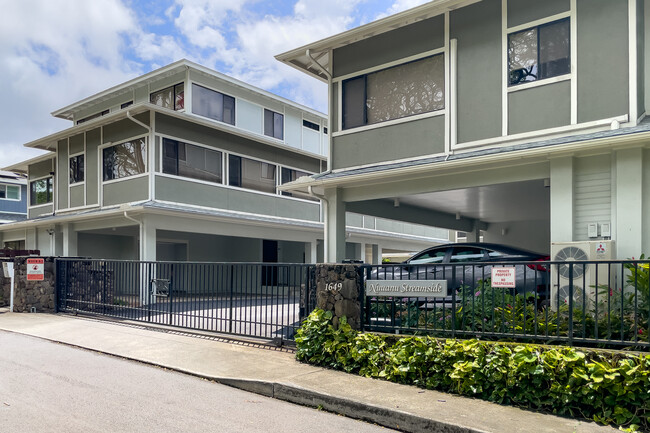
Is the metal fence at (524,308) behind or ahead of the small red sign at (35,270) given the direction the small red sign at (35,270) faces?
ahead

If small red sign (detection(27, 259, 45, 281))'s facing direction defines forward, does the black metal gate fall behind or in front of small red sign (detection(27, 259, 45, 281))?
in front

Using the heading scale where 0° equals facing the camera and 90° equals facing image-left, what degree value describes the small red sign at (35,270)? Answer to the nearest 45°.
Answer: approximately 0°

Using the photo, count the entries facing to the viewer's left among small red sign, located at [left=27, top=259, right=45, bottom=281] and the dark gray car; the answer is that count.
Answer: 1

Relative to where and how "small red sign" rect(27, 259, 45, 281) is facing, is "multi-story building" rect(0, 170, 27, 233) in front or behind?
behind

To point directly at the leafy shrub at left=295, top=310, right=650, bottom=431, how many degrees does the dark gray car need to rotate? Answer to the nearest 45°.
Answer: approximately 90° to its left

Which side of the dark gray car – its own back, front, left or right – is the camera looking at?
left

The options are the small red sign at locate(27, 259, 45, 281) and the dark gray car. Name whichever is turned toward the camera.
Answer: the small red sign
